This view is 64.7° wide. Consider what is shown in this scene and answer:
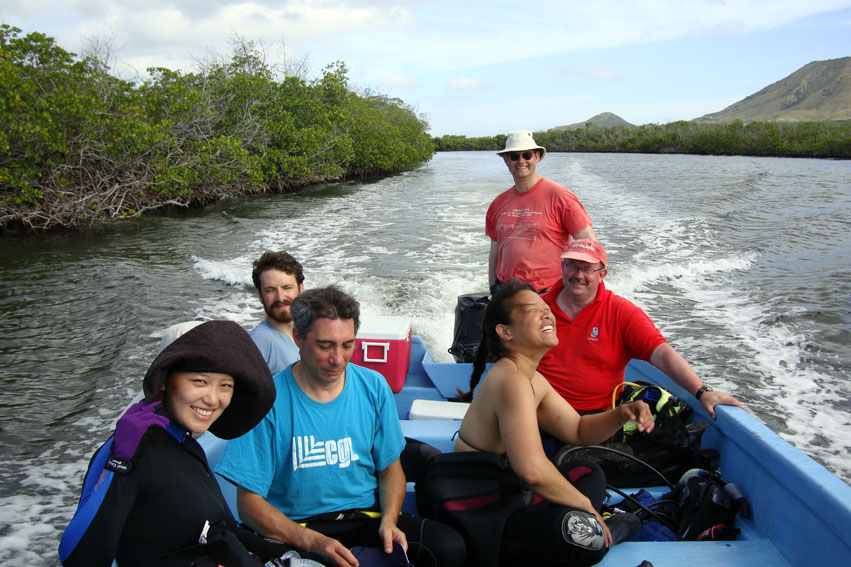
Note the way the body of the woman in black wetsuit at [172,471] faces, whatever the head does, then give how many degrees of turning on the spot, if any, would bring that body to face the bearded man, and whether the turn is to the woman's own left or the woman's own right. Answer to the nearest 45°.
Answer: approximately 135° to the woman's own left

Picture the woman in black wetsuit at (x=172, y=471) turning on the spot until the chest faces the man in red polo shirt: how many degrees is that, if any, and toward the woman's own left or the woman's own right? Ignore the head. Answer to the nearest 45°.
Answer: approximately 90° to the woman's own left

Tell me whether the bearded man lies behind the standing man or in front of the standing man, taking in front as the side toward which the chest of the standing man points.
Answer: in front

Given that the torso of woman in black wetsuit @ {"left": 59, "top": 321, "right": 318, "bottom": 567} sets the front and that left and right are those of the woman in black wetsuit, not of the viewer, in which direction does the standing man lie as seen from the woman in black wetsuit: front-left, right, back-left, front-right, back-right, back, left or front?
left

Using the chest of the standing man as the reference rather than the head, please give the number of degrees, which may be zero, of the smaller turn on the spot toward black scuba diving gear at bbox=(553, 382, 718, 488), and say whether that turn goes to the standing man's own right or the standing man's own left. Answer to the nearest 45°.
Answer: approximately 45° to the standing man's own left

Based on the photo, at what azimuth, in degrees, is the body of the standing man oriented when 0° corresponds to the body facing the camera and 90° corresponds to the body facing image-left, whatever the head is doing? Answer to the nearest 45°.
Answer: approximately 0°

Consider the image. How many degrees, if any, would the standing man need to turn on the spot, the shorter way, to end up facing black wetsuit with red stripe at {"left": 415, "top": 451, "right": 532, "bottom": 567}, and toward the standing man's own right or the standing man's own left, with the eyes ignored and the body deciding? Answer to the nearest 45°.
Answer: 0° — they already face it

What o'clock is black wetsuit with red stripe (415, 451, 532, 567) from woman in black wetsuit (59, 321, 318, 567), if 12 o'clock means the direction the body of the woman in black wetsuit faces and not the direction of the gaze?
The black wetsuit with red stripe is roughly at 10 o'clock from the woman in black wetsuit.

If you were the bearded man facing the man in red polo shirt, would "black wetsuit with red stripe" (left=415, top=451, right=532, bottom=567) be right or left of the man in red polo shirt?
right

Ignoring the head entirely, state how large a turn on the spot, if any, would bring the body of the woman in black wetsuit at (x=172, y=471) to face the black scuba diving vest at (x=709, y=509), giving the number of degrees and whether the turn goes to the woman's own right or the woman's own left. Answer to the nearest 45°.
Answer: approximately 45° to the woman's own left

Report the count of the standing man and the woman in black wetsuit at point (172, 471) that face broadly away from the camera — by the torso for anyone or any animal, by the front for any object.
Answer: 0

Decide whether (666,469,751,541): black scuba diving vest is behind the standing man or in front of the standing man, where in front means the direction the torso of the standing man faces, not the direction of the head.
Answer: in front
